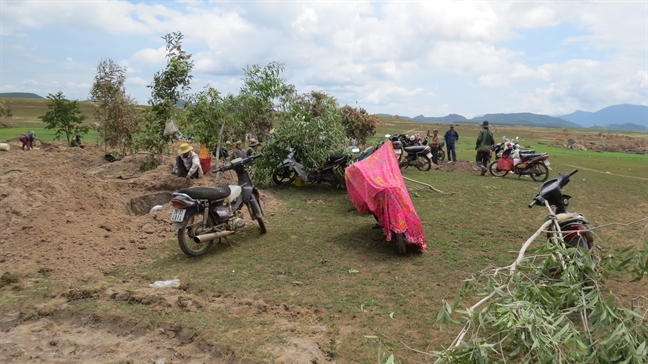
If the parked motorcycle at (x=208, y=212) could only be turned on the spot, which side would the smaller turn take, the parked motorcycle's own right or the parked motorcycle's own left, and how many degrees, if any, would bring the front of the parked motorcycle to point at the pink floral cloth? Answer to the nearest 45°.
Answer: approximately 45° to the parked motorcycle's own right

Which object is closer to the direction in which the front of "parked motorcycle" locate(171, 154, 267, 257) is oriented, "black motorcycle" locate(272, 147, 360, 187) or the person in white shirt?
the black motorcycle

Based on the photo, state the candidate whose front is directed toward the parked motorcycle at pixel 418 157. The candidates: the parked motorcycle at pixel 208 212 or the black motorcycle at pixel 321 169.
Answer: the parked motorcycle at pixel 208 212

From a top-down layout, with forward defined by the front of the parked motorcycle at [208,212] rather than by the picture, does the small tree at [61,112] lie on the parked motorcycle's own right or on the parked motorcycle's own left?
on the parked motorcycle's own left

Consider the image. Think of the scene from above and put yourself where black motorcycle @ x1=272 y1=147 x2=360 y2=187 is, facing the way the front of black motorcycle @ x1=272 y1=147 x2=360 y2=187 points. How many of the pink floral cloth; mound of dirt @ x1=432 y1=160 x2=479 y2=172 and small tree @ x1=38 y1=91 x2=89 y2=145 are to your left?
1

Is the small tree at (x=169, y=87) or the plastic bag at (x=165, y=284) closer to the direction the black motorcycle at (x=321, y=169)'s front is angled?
the small tree

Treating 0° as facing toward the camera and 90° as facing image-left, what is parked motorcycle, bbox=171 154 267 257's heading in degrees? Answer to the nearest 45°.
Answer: approximately 225°

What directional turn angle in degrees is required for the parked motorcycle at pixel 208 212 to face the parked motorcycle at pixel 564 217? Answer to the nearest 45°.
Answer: approximately 90° to its right

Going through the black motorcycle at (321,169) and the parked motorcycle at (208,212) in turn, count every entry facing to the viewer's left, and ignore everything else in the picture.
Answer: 1

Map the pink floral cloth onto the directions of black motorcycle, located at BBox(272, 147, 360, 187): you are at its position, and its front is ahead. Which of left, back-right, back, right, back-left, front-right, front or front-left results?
left

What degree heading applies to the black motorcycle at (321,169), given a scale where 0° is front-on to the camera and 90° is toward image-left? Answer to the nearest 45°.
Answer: approximately 90°

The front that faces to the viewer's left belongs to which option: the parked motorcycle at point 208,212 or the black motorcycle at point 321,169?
the black motorcycle

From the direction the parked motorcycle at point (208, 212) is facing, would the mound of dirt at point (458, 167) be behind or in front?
in front

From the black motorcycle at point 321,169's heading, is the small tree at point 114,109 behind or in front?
in front

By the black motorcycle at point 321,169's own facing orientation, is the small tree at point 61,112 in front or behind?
in front
